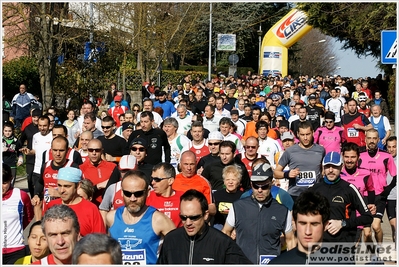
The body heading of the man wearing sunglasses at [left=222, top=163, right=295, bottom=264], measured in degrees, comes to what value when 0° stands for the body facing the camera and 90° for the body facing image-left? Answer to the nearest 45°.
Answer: approximately 0°

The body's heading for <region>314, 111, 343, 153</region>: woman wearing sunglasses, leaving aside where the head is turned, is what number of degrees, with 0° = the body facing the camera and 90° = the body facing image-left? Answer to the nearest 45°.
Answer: approximately 0°

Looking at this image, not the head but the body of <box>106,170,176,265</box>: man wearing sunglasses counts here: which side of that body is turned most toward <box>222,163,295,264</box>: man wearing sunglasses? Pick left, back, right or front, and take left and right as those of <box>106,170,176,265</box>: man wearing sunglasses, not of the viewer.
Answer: left

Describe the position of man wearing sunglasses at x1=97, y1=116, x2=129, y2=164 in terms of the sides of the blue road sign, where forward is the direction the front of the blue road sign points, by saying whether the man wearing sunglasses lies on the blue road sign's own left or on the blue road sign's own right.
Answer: on the blue road sign's own right

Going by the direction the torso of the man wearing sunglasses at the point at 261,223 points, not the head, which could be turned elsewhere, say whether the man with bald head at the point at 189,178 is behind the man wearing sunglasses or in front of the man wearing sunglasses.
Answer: behind

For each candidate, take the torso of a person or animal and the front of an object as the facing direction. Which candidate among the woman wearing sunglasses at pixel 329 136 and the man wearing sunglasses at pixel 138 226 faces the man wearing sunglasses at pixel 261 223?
the woman wearing sunglasses at pixel 329 136

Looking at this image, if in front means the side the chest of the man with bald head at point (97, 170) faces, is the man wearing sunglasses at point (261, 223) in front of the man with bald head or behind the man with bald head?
in front
